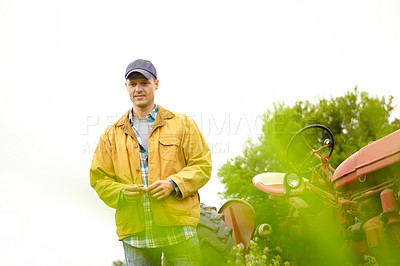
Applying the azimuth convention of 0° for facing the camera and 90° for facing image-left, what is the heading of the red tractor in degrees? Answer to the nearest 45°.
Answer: approximately 315°

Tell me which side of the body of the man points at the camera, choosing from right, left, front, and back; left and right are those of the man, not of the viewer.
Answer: front

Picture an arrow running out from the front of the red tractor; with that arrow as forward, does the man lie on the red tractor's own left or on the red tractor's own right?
on the red tractor's own right

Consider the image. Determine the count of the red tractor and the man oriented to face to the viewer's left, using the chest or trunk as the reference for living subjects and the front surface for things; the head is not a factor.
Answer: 0

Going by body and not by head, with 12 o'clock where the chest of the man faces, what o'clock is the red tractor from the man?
The red tractor is roughly at 8 o'clock from the man.

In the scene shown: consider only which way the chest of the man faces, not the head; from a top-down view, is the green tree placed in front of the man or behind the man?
behind

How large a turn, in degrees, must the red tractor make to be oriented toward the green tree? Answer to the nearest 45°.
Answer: approximately 135° to its left

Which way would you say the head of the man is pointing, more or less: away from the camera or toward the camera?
toward the camera
